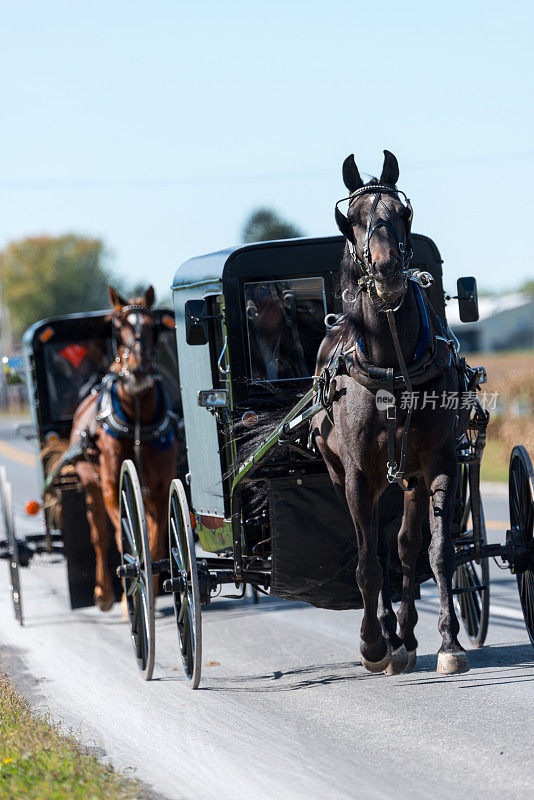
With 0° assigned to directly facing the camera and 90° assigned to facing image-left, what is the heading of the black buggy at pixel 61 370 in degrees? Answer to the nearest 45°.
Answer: approximately 0°

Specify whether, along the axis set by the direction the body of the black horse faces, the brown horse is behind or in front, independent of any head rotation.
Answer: behind

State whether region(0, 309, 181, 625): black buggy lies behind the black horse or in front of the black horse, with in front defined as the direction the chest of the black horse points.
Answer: behind

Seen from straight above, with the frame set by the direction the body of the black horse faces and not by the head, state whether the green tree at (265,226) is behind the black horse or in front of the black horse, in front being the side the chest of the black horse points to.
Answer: behind

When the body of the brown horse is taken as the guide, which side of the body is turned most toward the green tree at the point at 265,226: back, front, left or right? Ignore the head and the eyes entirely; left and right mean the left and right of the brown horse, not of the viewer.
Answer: back

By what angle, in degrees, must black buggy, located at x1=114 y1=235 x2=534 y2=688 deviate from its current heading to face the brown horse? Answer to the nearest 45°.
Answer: approximately 135° to its right

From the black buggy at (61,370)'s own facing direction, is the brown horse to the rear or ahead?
ahead
